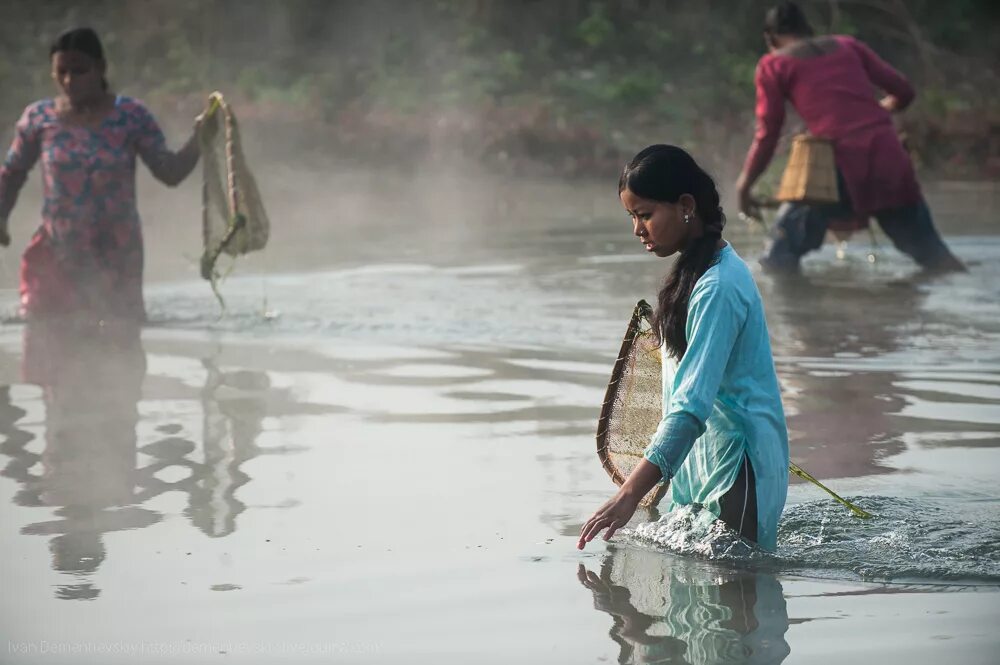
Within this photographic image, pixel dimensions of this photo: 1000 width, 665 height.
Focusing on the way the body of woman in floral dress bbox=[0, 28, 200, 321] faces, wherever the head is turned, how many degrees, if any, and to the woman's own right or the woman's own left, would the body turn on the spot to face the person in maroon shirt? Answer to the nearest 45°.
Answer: approximately 90° to the woman's own left

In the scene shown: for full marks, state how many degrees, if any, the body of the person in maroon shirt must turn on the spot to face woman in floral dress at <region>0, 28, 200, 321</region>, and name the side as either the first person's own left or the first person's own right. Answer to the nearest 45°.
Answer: approximately 90° to the first person's own left

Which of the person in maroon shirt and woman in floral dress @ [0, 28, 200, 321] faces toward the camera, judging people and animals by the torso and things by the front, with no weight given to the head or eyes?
the woman in floral dress

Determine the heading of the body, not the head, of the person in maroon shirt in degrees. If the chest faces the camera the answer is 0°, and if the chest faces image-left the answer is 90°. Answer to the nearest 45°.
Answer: approximately 135°

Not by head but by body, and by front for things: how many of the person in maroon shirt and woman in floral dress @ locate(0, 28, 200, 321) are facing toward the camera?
1

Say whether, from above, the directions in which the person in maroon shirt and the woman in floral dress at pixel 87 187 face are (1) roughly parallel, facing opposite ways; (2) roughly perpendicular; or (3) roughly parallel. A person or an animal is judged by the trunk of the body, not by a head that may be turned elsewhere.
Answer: roughly parallel, facing opposite ways

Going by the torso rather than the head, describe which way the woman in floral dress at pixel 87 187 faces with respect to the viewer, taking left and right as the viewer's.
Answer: facing the viewer
